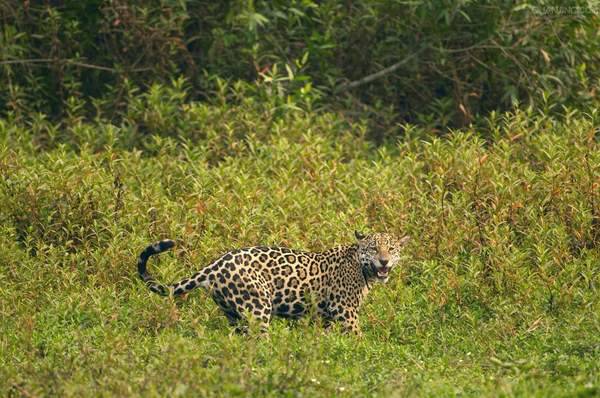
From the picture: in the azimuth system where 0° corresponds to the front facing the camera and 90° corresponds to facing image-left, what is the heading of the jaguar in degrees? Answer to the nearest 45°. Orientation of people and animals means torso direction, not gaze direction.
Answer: approximately 270°
